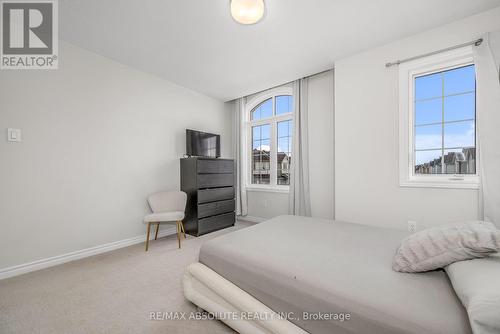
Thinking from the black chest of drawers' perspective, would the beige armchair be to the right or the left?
on its right

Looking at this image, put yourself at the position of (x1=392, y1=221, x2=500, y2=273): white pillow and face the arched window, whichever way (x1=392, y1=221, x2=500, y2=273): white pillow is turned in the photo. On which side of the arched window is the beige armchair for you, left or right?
left

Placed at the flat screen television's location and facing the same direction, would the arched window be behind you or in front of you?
in front

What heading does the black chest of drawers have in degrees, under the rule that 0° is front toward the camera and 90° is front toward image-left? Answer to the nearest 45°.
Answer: approximately 315°

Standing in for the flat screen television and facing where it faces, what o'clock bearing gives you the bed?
The bed is roughly at 1 o'clock from the flat screen television.

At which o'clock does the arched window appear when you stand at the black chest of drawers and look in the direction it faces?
The arched window is roughly at 10 o'clock from the black chest of drawers.

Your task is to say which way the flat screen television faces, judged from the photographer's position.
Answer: facing the viewer and to the right of the viewer
